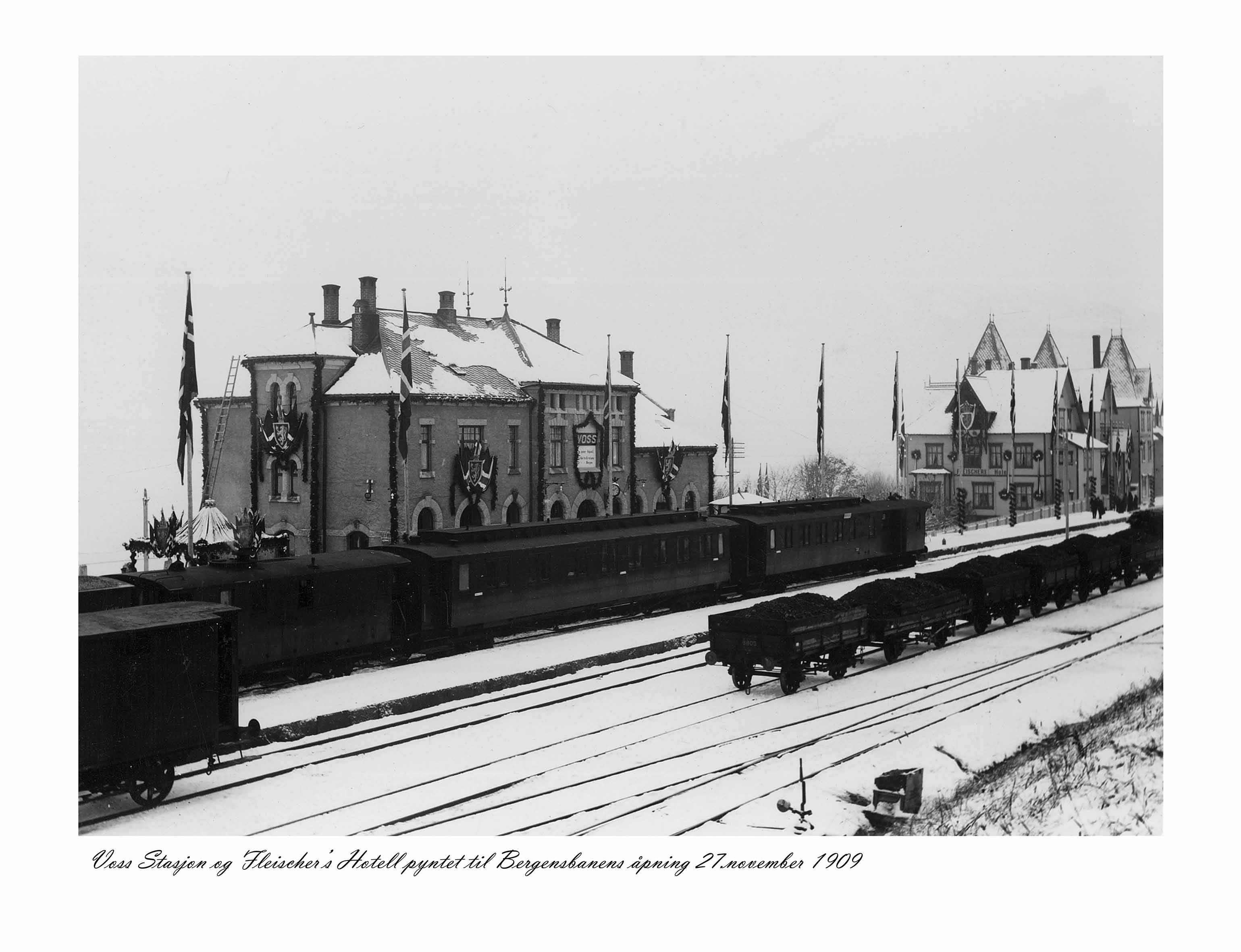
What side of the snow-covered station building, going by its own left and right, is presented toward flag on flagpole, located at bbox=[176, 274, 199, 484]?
right

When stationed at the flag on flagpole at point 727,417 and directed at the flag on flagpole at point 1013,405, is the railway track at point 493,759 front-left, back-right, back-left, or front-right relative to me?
back-right

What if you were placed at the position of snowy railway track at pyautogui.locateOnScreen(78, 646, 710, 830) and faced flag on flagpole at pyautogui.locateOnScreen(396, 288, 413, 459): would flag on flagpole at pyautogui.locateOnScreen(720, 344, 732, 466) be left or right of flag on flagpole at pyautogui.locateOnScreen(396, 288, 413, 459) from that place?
right

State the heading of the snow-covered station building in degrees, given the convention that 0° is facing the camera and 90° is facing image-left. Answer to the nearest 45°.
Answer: approximately 315°

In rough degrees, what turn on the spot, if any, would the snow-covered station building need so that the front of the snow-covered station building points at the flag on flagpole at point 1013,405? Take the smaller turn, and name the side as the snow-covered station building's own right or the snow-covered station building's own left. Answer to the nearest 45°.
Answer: approximately 45° to the snow-covered station building's own left

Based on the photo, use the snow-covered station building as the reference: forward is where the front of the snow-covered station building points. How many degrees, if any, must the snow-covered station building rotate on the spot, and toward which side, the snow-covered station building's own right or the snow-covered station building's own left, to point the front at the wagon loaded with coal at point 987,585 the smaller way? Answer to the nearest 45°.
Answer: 0° — it already faces it

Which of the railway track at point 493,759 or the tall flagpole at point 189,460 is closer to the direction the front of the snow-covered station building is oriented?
the railway track

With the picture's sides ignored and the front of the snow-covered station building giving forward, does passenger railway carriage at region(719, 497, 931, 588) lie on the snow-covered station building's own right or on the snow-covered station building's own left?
on the snow-covered station building's own left
